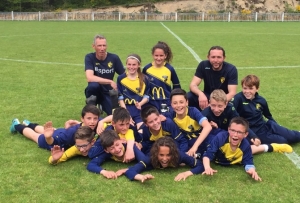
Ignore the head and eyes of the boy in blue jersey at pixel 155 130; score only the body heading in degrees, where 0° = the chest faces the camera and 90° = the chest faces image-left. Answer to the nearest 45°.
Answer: approximately 0°

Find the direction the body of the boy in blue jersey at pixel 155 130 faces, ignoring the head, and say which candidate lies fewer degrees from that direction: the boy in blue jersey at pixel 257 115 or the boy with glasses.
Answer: the boy with glasses

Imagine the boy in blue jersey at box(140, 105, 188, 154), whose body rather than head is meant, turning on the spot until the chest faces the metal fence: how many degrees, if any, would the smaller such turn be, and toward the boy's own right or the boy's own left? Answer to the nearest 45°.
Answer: approximately 180°

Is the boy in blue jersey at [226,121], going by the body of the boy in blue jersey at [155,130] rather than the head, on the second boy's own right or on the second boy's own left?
on the second boy's own left

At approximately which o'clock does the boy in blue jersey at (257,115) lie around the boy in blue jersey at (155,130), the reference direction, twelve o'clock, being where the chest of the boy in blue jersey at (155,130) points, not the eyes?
the boy in blue jersey at (257,115) is roughly at 8 o'clock from the boy in blue jersey at (155,130).

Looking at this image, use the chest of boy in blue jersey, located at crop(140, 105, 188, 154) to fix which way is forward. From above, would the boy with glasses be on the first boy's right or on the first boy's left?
on the first boy's left

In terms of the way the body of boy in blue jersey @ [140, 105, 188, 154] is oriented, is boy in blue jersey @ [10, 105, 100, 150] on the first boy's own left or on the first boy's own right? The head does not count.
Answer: on the first boy's own right
